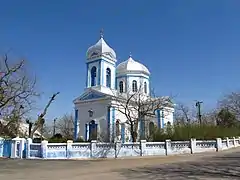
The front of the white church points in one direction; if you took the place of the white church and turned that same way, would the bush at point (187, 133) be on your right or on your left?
on your left

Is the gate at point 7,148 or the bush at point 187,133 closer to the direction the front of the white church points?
the gate

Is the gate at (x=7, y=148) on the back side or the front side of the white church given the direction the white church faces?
on the front side

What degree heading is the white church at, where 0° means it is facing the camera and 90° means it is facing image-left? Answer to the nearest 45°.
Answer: approximately 45°
